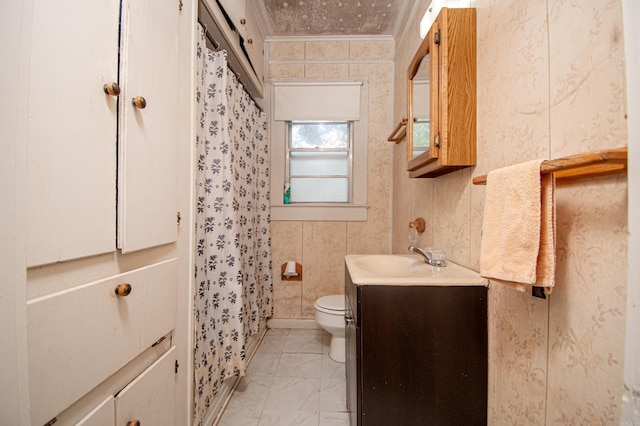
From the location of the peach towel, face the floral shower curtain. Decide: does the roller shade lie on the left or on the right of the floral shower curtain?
right

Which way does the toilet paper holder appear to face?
toward the camera

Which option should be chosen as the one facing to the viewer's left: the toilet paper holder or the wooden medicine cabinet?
the wooden medicine cabinet

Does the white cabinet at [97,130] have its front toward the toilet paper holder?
no

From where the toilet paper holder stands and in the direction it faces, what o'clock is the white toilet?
The white toilet is roughly at 11 o'clock from the toilet paper holder.

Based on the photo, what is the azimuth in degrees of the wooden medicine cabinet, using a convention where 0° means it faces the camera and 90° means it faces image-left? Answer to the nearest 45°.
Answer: approximately 90°

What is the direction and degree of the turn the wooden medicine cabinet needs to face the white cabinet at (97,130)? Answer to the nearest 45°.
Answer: approximately 45° to its left

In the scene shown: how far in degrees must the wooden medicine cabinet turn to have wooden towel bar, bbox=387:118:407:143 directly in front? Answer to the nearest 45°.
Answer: approximately 90° to its right

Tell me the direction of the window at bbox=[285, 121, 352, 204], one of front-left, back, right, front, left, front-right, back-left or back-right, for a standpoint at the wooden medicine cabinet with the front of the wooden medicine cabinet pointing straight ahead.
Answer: front-right

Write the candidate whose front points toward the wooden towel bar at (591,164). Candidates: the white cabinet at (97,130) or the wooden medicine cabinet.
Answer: the white cabinet

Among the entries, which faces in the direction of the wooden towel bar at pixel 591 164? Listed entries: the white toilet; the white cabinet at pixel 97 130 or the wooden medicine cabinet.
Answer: the white cabinet

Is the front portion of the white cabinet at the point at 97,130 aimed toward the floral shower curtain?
no
